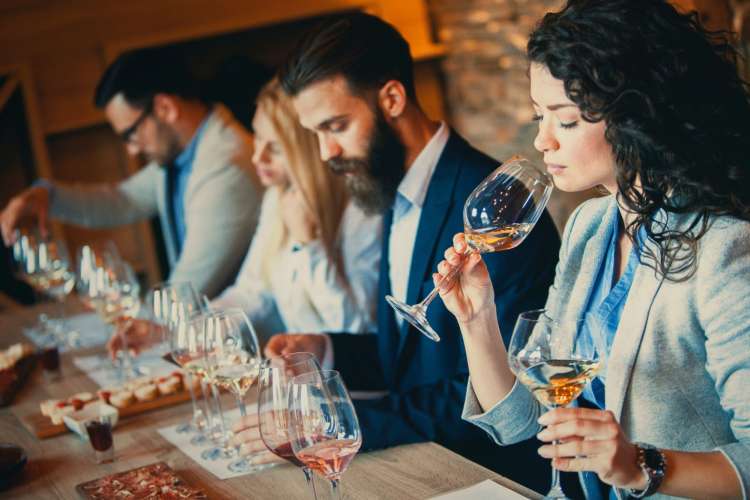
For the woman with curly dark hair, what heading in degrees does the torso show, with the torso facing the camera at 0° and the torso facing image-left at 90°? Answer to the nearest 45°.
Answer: approximately 45°

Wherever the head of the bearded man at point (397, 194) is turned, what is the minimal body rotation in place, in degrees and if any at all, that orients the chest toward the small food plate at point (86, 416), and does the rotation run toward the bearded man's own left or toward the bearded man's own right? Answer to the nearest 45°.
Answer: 0° — they already face it

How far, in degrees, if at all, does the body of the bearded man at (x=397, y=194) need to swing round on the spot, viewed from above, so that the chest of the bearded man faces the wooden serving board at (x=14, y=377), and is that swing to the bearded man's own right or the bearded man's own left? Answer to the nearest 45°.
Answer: approximately 45° to the bearded man's own right

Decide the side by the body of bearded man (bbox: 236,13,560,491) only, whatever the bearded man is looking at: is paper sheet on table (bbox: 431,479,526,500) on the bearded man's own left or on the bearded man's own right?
on the bearded man's own left

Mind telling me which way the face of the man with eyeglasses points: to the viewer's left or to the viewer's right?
to the viewer's left

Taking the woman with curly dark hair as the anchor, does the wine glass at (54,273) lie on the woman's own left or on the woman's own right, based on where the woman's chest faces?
on the woman's own right

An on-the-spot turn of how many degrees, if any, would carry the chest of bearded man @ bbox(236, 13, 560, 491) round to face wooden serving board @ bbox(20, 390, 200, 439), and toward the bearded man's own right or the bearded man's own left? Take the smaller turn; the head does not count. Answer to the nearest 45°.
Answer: approximately 45° to the bearded man's own right

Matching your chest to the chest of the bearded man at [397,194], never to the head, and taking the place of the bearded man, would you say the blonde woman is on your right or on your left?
on your right

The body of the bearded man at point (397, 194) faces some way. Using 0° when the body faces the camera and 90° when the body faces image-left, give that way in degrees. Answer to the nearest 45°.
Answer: approximately 45°

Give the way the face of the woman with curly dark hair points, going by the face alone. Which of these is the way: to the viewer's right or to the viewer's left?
to the viewer's left

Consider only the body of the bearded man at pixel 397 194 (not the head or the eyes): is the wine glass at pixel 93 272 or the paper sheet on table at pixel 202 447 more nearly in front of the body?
the paper sheet on table

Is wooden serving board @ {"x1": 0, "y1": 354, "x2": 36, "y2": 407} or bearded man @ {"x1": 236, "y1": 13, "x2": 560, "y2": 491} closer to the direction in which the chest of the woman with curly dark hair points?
the wooden serving board
